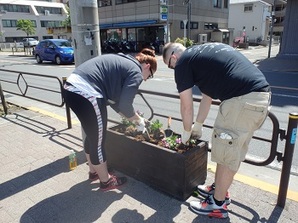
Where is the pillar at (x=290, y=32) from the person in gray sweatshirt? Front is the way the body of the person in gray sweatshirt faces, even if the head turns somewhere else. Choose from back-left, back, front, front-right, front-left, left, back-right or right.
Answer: front-left

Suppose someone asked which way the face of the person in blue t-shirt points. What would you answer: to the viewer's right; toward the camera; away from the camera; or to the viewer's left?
to the viewer's left

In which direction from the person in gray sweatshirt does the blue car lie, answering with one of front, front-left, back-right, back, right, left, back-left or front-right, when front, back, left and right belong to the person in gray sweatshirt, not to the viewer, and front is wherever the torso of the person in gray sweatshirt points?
left

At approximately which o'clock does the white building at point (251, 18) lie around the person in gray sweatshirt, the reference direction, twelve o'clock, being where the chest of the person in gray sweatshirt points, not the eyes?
The white building is roughly at 10 o'clock from the person in gray sweatshirt.

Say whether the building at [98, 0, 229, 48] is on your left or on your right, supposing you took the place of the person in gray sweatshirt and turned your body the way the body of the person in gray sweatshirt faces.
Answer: on your left

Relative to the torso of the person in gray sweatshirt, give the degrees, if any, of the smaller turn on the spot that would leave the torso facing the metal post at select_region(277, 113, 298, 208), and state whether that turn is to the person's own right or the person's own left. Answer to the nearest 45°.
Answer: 0° — they already face it

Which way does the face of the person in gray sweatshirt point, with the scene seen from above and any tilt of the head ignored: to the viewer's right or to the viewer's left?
to the viewer's right

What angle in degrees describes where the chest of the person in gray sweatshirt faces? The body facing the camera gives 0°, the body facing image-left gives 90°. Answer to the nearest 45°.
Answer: approximately 270°
